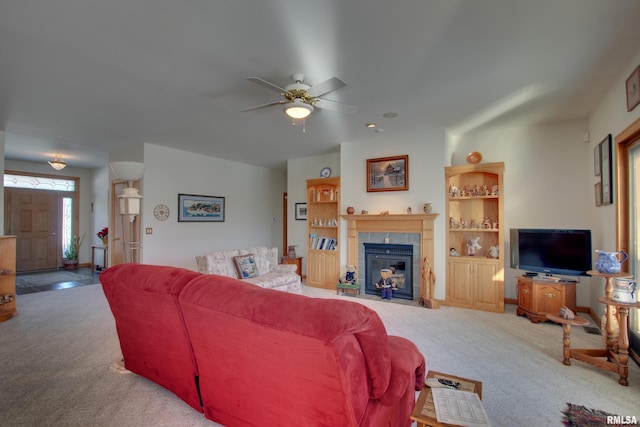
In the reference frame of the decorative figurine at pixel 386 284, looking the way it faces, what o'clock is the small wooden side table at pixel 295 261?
The small wooden side table is roughly at 4 o'clock from the decorative figurine.

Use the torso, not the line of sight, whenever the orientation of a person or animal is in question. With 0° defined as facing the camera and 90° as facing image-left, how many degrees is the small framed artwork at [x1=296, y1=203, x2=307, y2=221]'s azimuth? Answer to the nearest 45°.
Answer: approximately 0°

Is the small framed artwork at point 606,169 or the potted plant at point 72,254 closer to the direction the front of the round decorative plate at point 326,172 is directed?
the small framed artwork

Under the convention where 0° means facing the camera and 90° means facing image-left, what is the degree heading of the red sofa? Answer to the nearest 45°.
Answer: approximately 225°

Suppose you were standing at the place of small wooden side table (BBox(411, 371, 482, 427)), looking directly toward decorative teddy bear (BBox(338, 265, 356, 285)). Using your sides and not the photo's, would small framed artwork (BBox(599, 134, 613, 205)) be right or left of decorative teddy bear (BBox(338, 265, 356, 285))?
right

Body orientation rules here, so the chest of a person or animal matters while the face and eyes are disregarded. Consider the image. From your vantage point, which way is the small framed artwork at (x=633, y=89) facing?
to the viewer's left

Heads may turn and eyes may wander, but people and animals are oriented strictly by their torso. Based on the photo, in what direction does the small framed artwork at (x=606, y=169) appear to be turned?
to the viewer's left

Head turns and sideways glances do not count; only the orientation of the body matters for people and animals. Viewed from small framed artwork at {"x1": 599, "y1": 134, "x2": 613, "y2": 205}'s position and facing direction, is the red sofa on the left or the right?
on its left
